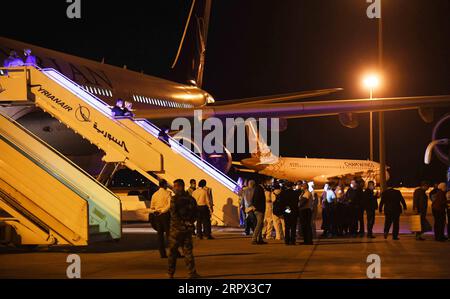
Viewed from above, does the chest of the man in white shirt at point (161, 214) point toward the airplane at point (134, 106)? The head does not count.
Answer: yes

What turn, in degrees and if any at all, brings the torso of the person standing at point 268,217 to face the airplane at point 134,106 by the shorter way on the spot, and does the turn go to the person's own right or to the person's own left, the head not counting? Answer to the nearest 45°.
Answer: approximately 45° to the person's own left

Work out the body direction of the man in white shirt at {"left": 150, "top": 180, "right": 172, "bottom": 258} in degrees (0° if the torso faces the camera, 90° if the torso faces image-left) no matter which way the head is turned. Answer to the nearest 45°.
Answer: approximately 180°

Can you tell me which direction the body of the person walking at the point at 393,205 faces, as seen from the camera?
away from the camera

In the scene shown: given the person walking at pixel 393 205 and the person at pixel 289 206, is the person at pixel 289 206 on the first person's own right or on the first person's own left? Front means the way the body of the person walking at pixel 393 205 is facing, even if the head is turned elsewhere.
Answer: on the first person's own left

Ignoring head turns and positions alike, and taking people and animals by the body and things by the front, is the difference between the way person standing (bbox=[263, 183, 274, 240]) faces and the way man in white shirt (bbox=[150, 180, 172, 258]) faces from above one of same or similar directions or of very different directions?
same or similar directions

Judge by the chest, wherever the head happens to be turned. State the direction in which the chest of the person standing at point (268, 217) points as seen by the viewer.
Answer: away from the camera

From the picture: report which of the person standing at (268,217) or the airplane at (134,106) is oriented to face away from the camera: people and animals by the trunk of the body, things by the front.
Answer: the person standing

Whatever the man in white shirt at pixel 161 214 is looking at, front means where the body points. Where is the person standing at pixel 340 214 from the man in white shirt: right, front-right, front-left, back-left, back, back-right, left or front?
front-right

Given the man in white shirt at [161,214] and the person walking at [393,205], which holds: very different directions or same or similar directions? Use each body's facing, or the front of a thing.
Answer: same or similar directions

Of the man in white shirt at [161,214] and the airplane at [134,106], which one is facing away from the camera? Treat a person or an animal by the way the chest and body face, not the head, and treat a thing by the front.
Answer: the man in white shirt
